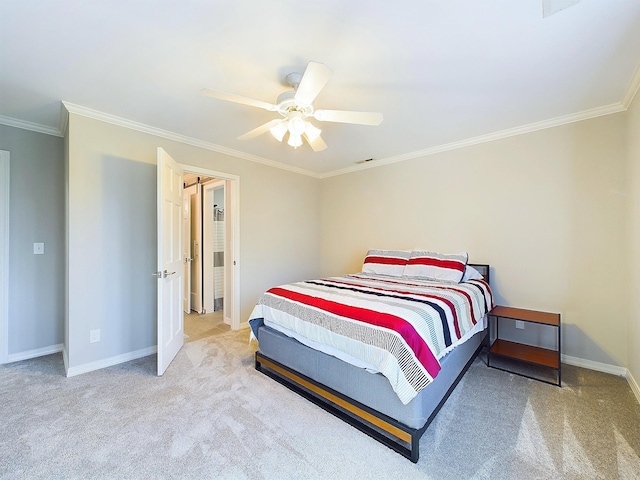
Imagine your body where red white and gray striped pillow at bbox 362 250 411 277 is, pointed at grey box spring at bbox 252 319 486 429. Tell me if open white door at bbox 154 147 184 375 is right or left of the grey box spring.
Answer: right

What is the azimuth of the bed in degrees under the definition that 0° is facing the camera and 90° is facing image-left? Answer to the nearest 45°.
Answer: approximately 45°

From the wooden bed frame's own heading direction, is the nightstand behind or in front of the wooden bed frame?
behind

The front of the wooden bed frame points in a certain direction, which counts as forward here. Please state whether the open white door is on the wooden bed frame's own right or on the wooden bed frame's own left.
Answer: on the wooden bed frame's own right

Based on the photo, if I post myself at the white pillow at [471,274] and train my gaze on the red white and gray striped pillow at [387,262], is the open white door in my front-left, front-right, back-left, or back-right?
front-left
